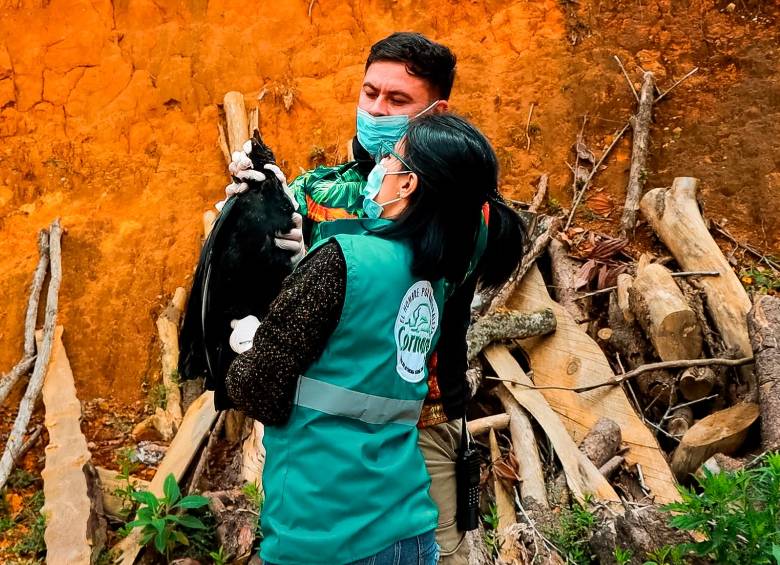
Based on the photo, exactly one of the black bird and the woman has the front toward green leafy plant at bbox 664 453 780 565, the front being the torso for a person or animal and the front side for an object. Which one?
the black bird

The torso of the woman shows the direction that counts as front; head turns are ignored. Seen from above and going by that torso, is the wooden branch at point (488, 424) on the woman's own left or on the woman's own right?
on the woman's own right

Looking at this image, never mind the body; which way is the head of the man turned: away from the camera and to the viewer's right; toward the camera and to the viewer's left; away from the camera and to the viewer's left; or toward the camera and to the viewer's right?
toward the camera and to the viewer's left

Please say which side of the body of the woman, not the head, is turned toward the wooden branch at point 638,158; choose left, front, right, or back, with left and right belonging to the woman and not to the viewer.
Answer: right

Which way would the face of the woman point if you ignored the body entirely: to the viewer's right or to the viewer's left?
to the viewer's left

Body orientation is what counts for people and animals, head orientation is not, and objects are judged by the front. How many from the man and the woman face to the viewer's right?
0

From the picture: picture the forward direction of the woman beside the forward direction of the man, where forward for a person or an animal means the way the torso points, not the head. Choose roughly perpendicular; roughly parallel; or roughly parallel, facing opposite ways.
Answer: roughly perpendicular

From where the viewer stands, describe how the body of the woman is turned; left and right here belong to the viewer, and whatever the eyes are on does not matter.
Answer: facing away from the viewer and to the left of the viewer

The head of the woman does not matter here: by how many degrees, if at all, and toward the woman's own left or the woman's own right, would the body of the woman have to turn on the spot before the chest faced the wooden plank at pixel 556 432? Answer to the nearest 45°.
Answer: approximately 90° to the woman's own right
